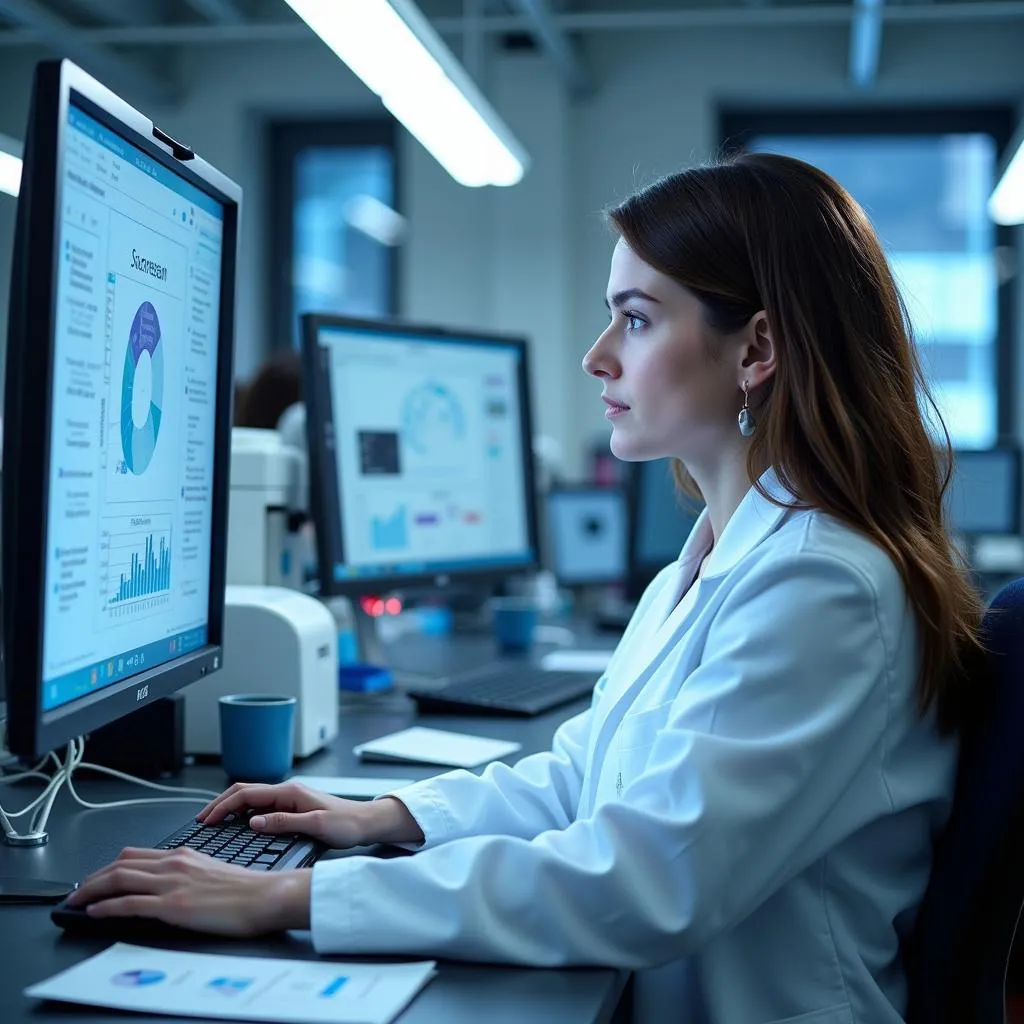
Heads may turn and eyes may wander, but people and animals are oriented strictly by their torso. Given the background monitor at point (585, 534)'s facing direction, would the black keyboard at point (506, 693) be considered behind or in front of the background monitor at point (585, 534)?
in front

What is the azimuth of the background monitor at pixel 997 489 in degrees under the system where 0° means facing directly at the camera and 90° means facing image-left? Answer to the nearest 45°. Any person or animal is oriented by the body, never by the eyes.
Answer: approximately 0°

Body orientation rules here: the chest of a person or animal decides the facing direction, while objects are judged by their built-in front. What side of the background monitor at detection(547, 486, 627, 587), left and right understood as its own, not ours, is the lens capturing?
front

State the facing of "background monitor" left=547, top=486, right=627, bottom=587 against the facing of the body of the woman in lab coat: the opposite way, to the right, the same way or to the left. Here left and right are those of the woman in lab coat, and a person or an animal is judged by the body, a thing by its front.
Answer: to the left

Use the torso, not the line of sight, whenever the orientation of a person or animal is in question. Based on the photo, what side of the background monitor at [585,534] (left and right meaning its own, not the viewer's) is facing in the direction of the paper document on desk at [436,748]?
front

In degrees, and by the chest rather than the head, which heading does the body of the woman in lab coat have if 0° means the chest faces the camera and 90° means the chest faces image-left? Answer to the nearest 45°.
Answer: approximately 90°

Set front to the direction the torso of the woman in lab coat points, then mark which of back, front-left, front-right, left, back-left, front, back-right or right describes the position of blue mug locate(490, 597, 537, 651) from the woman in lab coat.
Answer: right

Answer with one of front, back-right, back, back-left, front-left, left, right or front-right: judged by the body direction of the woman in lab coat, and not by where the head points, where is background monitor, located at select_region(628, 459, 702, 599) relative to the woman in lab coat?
right

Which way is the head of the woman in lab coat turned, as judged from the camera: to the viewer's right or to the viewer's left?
to the viewer's left

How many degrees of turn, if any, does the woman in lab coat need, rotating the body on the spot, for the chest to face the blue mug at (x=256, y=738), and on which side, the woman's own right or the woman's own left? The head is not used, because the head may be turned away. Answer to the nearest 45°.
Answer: approximately 45° to the woman's own right

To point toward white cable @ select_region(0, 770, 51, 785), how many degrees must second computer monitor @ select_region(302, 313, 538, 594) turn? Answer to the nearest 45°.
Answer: approximately 90° to its right

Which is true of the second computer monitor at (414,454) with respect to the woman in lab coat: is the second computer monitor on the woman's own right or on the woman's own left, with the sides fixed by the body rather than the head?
on the woman's own right

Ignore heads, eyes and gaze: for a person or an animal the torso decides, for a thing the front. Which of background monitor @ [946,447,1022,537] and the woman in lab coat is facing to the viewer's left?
the woman in lab coat

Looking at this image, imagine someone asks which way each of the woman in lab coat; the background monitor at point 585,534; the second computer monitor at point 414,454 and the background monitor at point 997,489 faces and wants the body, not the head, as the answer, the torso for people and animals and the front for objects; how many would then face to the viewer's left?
1

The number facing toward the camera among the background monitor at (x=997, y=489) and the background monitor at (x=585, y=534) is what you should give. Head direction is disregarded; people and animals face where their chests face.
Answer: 2
